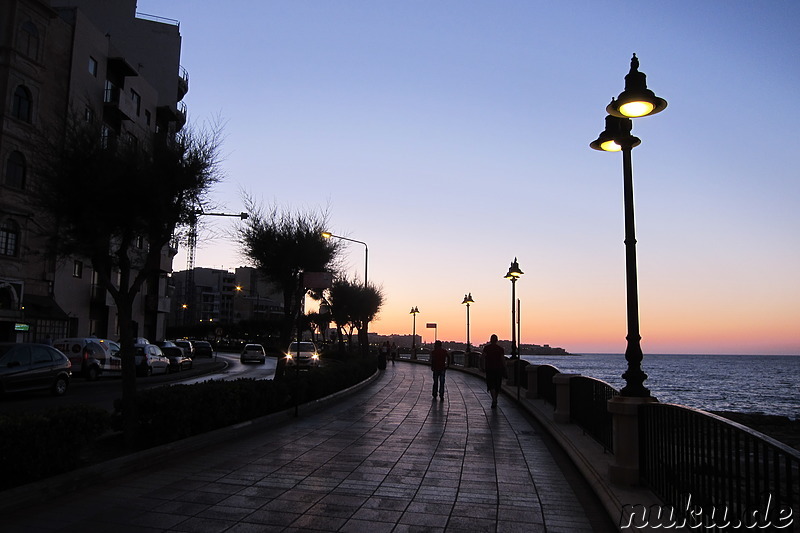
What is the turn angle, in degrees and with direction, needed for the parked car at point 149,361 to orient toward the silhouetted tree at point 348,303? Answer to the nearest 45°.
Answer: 0° — it already faces it

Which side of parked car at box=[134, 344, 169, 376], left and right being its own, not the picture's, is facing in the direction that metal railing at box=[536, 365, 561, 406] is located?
right

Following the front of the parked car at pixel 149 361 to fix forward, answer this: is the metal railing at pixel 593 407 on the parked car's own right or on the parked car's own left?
on the parked car's own right

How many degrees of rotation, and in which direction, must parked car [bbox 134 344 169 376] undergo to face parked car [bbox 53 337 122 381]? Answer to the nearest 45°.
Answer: approximately 180°

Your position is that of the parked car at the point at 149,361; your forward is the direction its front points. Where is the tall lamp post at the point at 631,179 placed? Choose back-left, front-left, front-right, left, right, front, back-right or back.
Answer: back-right

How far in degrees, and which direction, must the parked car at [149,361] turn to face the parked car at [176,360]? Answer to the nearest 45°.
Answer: approximately 45° to its left

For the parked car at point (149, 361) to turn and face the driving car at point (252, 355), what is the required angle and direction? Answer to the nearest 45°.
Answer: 0° — it already faces it

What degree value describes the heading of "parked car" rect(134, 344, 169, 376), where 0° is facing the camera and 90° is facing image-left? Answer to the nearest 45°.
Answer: approximately 225°

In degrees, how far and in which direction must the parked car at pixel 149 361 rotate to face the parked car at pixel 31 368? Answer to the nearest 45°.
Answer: approximately 135° to its right

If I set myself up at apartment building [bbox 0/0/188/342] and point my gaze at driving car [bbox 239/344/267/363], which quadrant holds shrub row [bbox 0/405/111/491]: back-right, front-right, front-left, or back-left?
back-right
